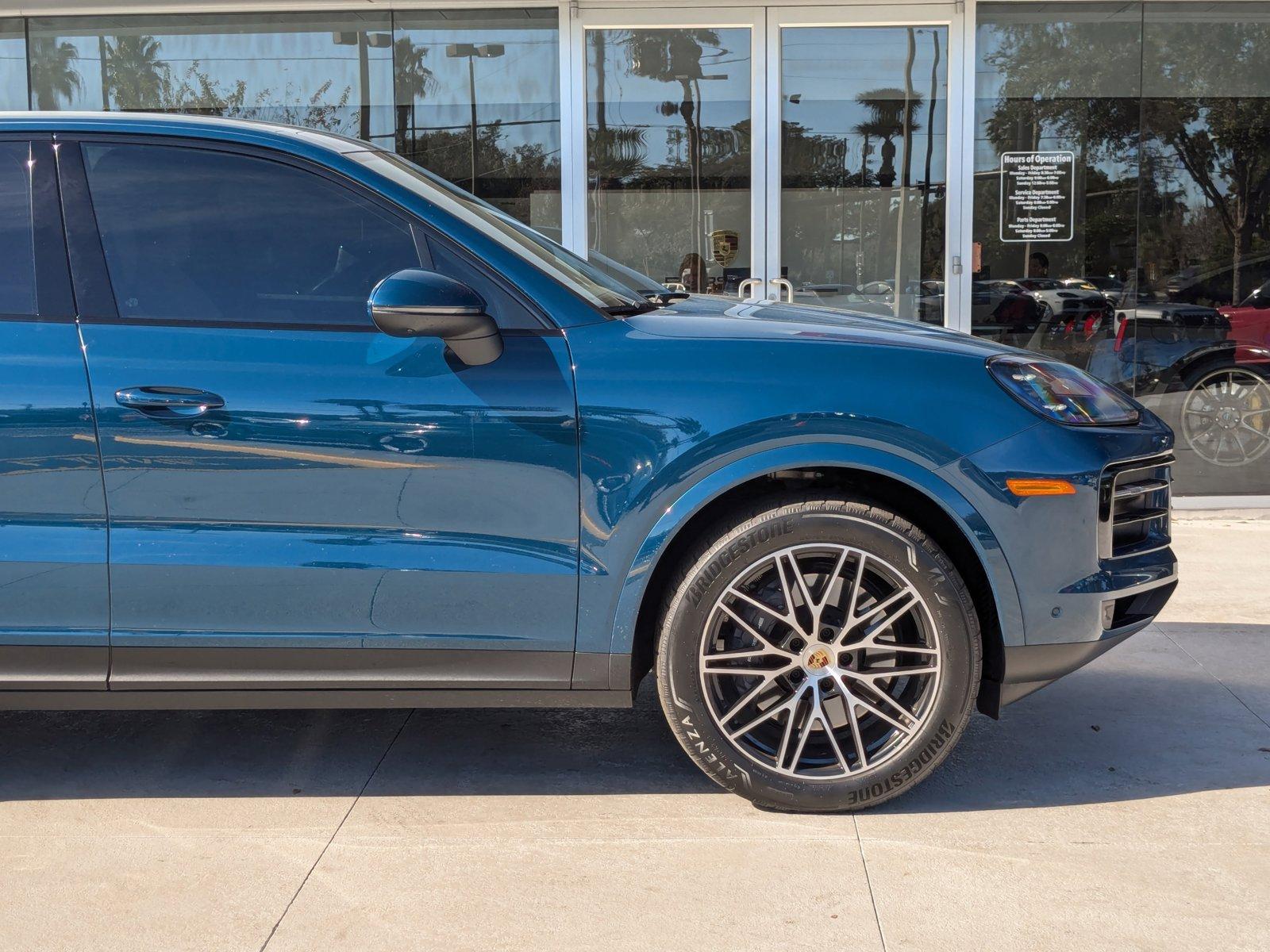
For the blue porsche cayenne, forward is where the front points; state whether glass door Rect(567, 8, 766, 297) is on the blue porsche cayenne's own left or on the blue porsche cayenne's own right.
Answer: on the blue porsche cayenne's own left

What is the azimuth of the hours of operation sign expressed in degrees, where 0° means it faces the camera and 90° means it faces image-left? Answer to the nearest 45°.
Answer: approximately 0°

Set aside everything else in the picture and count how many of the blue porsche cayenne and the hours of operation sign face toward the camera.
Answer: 1

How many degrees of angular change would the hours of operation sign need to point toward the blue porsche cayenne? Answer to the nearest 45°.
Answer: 0° — it already faces it

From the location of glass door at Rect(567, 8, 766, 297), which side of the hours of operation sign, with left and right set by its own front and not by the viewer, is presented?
right

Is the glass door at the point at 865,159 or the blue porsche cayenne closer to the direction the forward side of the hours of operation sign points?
the blue porsche cayenne

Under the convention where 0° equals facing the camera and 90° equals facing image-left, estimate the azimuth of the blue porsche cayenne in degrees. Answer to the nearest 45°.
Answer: approximately 270°

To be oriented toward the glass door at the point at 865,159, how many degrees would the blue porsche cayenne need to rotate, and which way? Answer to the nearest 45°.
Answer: approximately 90° to its left

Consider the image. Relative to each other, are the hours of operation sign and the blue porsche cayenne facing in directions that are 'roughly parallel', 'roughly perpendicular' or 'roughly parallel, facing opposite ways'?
roughly perpendicular
